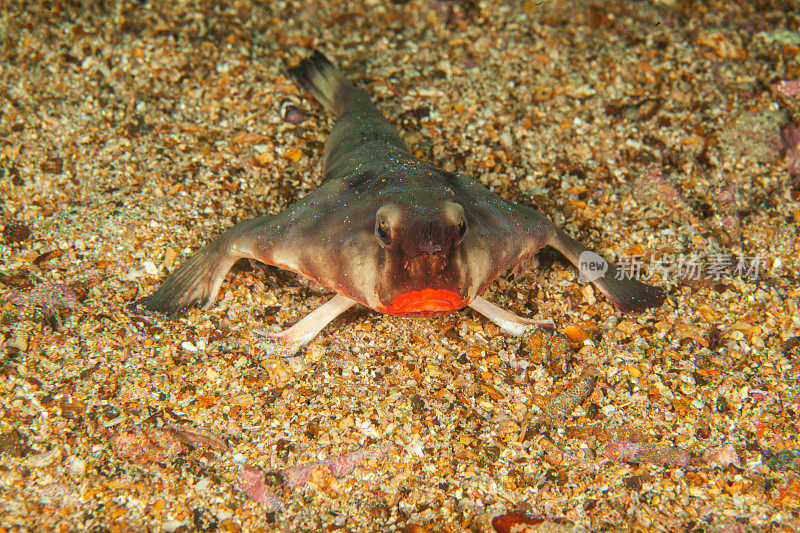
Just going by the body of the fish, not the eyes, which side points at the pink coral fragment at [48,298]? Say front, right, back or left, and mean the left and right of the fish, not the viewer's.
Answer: right

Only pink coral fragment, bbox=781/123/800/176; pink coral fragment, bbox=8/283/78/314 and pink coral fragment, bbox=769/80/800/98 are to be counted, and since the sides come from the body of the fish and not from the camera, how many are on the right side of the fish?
1

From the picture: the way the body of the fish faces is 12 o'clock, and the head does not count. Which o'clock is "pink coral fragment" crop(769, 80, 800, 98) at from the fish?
The pink coral fragment is roughly at 8 o'clock from the fish.

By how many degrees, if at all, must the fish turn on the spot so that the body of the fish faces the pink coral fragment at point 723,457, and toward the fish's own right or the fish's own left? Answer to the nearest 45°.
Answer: approximately 45° to the fish's own left

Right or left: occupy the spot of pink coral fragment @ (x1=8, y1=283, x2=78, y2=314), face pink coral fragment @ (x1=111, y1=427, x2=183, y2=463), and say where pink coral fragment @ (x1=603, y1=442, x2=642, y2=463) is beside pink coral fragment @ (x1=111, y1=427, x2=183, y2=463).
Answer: left

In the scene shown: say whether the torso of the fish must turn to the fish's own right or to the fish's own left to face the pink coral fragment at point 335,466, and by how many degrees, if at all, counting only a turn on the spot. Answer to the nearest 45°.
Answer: approximately 45° to the fish's own right

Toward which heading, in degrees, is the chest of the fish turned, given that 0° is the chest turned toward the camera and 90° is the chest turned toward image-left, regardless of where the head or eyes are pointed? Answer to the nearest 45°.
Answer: approximately 0°

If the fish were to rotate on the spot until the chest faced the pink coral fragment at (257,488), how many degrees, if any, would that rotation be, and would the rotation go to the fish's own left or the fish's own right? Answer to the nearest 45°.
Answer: approximately 45° to the fish's own right
